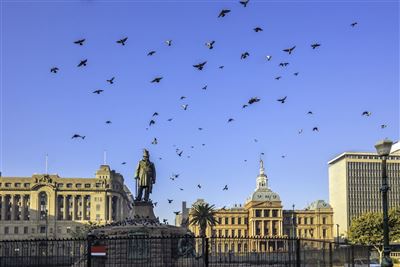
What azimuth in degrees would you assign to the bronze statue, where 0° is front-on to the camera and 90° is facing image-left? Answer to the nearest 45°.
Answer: approximately 0°

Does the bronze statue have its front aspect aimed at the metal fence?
yes
